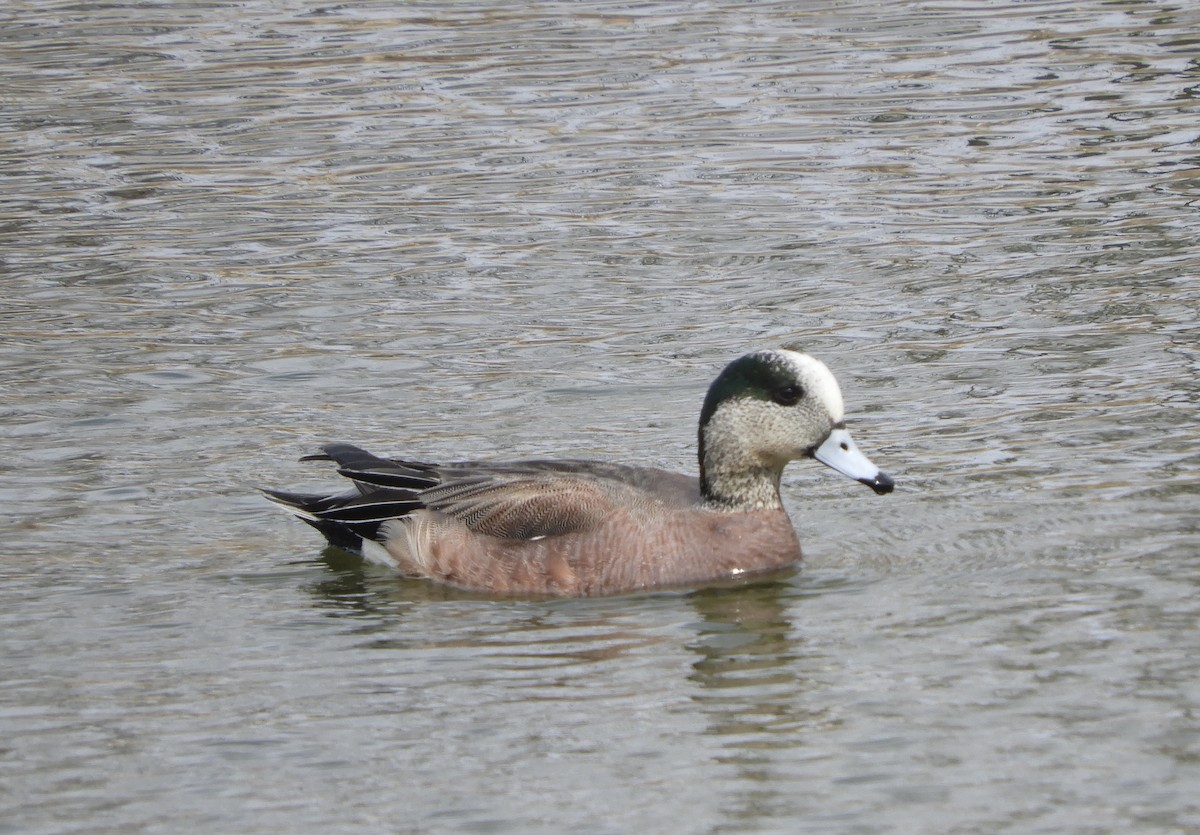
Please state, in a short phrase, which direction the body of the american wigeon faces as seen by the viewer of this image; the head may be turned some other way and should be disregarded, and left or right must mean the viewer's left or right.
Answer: facing to the right of the viewer
